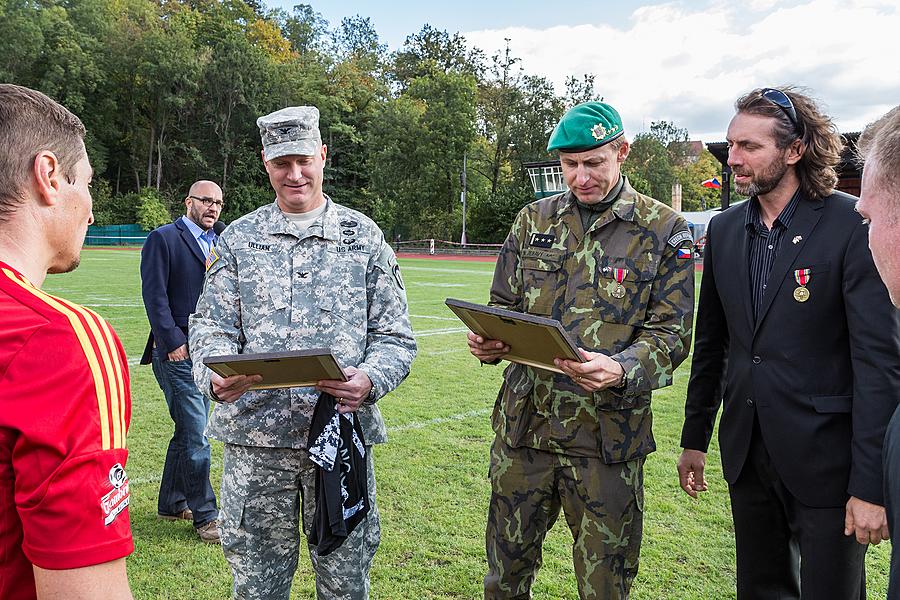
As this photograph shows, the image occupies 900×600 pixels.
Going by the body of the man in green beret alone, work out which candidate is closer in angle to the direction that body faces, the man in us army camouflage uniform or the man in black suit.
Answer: the man in us army camouflage uniform

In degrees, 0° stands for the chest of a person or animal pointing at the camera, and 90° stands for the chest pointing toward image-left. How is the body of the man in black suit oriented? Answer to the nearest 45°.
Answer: approximately 45°

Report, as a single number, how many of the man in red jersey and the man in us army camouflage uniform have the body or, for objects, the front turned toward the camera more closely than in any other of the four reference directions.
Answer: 1

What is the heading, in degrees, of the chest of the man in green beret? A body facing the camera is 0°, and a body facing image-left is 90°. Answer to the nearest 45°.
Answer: approximately 45°

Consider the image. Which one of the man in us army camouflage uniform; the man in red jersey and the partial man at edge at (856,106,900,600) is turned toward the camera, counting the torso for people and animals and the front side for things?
the man in us army camouflage uniform

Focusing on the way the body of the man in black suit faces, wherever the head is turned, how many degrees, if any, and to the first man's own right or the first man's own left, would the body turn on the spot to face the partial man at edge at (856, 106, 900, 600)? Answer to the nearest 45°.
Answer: approximately 45° to the first man's own left

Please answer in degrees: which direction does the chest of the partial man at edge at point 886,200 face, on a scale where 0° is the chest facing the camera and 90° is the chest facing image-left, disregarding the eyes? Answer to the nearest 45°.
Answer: approximately 135°

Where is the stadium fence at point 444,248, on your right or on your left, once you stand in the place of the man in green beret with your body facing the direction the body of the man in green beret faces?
on your right

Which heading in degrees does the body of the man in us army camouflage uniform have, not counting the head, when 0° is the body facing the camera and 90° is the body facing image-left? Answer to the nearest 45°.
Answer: approximately 0°

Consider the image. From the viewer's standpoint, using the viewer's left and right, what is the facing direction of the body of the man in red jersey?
facing away from the viewer and to the right of the viewer

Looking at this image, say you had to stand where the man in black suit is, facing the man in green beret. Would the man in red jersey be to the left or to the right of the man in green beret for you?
left

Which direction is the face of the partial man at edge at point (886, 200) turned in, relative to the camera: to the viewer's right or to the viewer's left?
to the viewer's left

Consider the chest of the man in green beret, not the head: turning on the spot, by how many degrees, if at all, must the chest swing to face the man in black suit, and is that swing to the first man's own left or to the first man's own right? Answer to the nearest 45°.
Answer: approximately 135° to the first man's own left

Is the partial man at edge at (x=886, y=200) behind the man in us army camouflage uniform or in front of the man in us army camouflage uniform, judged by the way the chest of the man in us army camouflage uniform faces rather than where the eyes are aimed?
in front

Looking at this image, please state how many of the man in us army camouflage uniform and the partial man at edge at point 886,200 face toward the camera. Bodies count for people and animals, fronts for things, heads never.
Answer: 1
